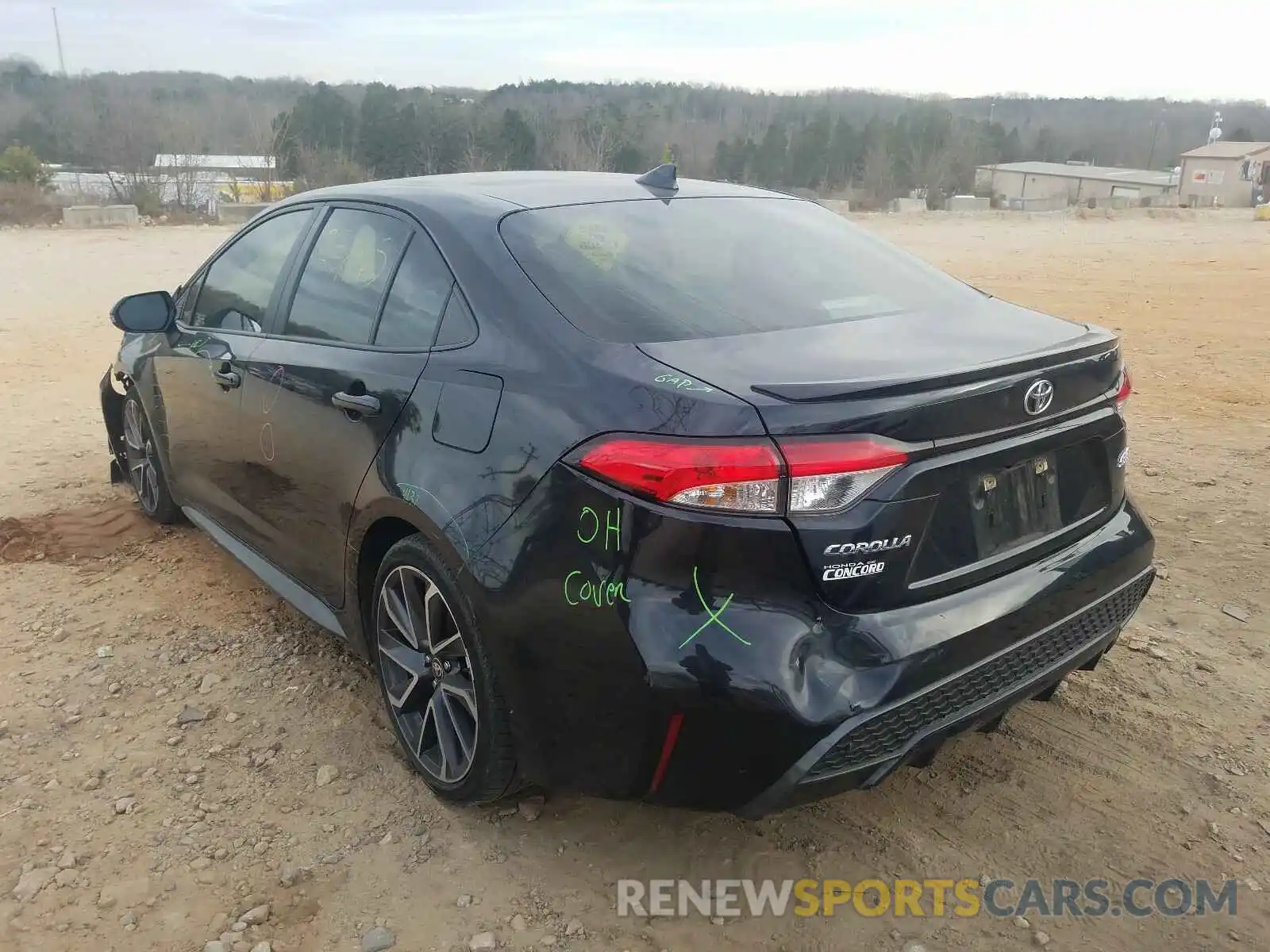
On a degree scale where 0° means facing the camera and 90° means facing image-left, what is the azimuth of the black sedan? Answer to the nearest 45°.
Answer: approximately 135°

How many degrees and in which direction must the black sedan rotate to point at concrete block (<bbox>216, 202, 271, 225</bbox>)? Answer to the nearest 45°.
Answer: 0° — it already faces it

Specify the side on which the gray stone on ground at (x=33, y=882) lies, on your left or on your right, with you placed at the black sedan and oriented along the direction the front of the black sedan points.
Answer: on your left

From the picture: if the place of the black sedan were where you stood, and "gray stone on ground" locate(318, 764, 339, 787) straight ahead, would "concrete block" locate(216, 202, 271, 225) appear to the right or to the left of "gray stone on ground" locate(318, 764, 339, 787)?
right

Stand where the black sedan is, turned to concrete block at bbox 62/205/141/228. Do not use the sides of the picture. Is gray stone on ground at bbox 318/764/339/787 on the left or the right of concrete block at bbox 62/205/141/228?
left

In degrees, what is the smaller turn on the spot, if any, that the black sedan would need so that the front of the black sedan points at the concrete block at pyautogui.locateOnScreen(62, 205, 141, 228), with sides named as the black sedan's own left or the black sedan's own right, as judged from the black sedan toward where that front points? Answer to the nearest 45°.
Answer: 0° — it already faces it

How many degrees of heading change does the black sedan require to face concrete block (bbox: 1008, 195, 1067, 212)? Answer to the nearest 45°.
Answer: approximately 90° to its right
